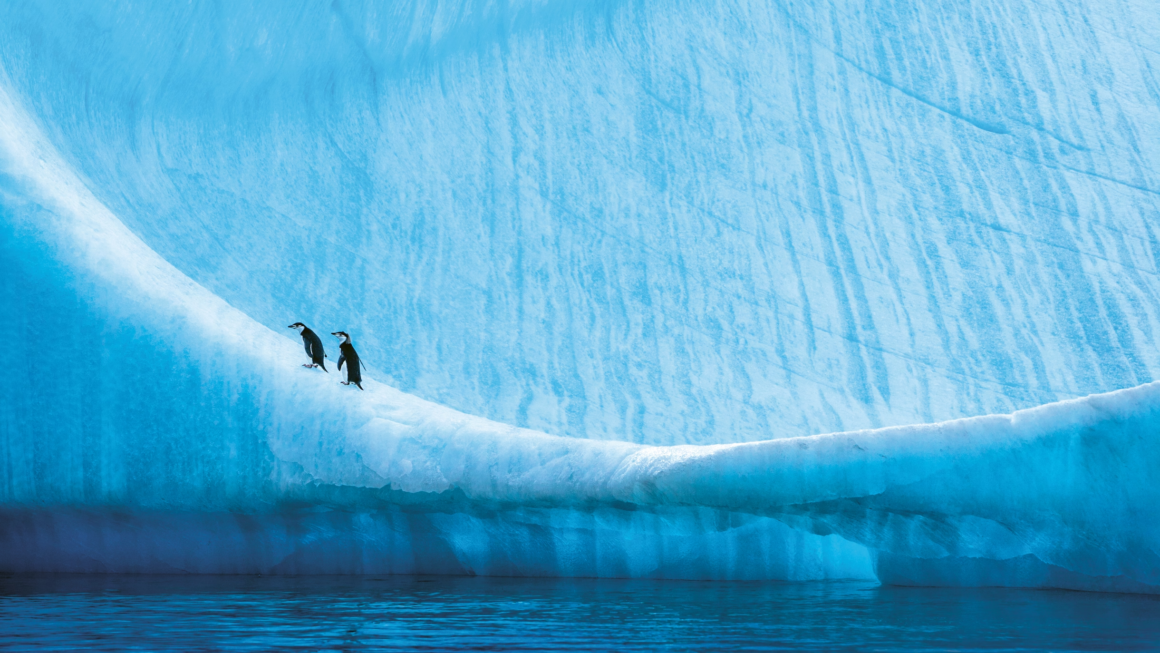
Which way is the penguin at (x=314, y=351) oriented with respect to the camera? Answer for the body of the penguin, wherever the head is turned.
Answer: to the viewer's left
